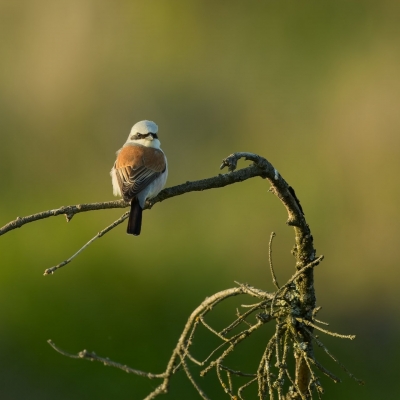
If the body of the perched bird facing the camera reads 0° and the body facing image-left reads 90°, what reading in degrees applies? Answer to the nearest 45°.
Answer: approximately 180°
